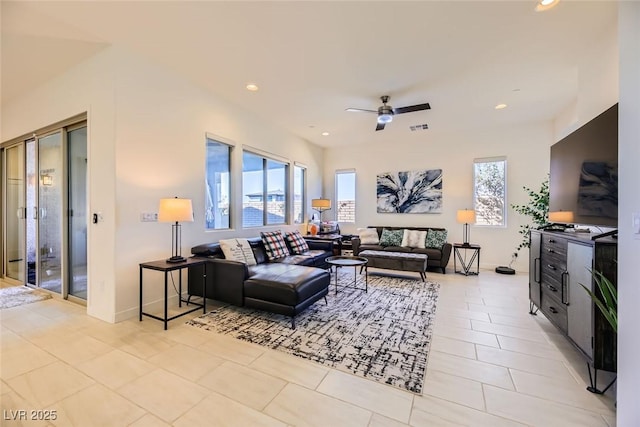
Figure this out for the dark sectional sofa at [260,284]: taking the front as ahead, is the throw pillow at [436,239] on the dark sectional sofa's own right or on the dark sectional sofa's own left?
on the dark sectional sofa's own left

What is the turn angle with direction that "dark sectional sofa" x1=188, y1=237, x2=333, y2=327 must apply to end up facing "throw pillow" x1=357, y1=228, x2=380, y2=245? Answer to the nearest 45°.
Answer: approximately 90° to its left

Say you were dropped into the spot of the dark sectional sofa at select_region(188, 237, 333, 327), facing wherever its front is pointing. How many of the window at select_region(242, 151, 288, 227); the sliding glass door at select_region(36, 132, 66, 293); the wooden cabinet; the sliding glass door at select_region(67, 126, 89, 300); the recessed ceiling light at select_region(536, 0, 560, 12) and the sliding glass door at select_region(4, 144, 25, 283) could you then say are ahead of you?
2

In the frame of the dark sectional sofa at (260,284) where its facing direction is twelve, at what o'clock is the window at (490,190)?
The window is roughly at 10 o'clock from the dark sectional sofa.

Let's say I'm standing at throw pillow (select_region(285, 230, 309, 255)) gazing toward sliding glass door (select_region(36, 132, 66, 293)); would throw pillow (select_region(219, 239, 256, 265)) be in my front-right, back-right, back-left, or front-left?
front-left

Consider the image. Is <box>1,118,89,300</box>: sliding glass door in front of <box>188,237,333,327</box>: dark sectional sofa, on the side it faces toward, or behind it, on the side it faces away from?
behind

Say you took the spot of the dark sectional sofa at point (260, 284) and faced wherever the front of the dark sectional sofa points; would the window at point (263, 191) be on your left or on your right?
on your left

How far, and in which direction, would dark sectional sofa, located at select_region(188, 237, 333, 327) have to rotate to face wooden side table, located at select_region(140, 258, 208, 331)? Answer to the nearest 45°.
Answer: approximately 135° to its right

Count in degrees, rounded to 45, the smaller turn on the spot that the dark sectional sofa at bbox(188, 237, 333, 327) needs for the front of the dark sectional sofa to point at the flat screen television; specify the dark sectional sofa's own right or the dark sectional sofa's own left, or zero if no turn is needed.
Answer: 0° — it already faces it

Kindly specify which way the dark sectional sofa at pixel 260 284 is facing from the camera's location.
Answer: facing the viewer and to the right of the viewer

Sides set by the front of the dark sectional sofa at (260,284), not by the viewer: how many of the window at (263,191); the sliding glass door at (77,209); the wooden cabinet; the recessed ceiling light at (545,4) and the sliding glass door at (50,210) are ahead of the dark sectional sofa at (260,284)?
2

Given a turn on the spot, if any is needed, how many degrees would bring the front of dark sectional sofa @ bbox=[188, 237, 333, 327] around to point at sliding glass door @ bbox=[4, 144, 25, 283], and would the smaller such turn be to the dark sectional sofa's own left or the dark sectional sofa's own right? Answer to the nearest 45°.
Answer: approximately 180°

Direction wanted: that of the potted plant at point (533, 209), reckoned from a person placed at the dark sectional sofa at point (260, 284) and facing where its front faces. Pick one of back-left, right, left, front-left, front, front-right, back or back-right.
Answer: front-left

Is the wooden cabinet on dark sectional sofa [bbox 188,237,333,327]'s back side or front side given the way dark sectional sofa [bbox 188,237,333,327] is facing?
on the front side
